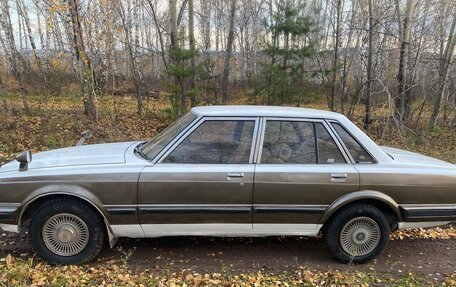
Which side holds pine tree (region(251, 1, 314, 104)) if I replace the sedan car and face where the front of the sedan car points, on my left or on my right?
on my right

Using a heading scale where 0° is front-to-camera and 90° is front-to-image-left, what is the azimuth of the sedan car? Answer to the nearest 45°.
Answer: approximately 90°
